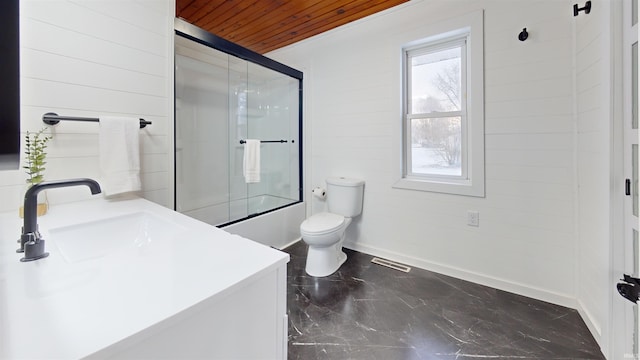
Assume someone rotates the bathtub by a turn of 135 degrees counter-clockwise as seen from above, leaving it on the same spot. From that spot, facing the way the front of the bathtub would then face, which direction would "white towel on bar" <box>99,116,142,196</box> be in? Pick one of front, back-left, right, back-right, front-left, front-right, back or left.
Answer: back-left

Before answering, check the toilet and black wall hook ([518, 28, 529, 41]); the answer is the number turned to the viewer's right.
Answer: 0

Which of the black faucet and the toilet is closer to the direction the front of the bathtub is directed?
the toilet

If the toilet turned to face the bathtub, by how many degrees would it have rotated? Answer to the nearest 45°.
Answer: approximately 90° to its right

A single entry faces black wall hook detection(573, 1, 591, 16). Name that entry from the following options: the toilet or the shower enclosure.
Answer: the shower enclosure

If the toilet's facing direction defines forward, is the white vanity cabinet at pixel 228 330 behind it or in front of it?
in front

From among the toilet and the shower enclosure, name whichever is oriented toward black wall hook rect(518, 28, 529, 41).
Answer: the shower enclosure

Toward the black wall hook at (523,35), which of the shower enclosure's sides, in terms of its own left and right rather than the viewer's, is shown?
front

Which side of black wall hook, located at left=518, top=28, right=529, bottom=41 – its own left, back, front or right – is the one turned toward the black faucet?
front

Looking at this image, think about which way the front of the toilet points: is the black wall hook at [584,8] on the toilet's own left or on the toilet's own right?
on the toilet's own left

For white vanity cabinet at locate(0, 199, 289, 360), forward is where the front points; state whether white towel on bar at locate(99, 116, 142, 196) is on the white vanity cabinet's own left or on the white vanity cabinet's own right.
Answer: on the white vanity cabinet's own left

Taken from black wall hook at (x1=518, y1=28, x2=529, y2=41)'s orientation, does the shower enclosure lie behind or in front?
in front

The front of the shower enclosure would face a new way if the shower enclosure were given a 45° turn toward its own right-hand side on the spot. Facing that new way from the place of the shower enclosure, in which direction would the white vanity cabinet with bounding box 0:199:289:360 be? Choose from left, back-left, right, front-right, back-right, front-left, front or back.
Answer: front

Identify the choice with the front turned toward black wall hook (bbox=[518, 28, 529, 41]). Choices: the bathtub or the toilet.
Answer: the bathtub

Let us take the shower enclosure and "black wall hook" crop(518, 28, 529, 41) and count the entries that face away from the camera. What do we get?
0
